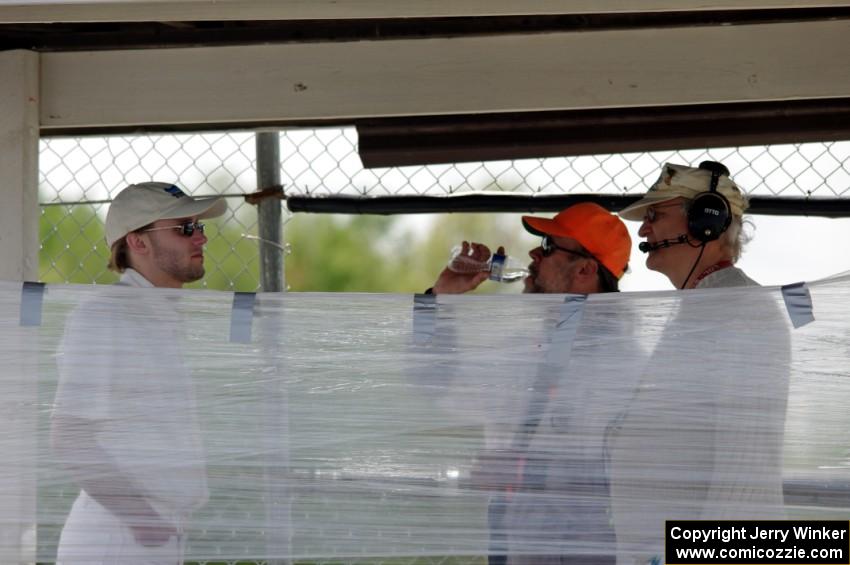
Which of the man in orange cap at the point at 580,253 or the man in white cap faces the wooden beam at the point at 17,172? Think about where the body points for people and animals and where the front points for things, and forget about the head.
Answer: the man in orange cap

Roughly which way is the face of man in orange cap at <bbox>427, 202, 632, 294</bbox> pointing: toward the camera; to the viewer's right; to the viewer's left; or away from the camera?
to the viewer's left

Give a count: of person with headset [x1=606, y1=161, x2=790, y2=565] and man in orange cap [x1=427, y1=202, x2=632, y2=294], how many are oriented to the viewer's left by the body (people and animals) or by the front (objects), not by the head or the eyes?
2

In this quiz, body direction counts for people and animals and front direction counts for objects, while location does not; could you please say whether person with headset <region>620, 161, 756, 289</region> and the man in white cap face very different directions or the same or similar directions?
very different directions

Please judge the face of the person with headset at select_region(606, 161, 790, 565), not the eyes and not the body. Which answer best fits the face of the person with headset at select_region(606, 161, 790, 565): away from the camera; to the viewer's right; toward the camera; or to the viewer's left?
to the viewer's left

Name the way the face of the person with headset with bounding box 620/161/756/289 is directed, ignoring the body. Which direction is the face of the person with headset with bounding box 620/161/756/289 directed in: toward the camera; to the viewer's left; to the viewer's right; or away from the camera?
to the viewer's left

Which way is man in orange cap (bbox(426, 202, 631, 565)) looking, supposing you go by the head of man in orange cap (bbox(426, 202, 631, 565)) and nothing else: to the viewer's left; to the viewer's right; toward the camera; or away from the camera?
to the viewer's left

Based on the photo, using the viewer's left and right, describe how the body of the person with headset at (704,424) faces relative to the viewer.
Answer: facing to the left of the viewer

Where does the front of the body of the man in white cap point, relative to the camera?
to the viewer's right

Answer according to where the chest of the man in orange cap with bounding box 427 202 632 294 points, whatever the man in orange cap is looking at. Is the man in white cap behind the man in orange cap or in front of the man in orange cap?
in front

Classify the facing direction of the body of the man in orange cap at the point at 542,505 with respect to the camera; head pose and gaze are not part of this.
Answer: to the viewer's left

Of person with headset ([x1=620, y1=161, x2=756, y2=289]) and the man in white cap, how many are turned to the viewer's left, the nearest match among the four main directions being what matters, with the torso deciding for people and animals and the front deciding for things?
1
